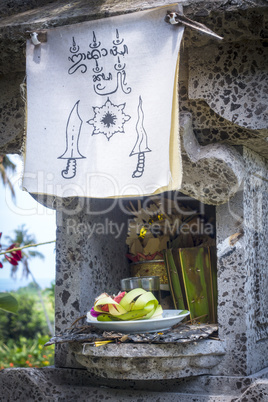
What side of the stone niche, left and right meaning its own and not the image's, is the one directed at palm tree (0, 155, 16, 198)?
back

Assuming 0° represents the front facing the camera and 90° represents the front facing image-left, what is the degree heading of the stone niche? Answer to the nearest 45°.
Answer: approximately 0°

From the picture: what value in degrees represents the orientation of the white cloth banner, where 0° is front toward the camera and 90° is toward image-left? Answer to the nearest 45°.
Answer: approximately 0°
